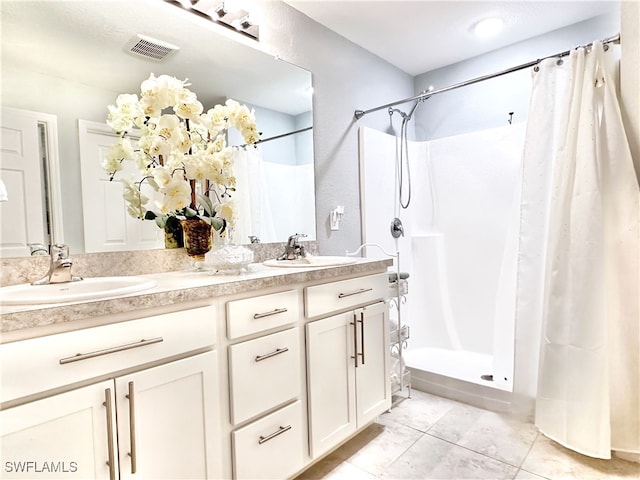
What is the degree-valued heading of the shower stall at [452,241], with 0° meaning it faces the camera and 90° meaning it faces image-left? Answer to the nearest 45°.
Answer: approximately 45°

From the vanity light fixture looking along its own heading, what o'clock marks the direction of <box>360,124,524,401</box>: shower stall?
The shower stall is roughly at 10 o'clock from the vanity light fixture.

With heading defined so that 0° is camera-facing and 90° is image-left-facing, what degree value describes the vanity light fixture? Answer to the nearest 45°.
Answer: approximately 315°

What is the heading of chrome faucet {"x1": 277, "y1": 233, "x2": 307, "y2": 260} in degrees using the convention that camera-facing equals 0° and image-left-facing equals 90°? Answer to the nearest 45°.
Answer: approximately 315°

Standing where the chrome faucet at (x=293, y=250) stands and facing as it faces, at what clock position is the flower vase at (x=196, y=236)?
The flower vase is roughly at 3 o'clock from the chrome faucet.

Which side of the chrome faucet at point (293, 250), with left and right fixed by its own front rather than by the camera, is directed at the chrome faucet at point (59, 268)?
right

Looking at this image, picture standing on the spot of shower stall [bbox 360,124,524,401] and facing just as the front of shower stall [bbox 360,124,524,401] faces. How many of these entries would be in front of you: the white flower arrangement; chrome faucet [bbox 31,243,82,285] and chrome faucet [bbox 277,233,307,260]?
3
